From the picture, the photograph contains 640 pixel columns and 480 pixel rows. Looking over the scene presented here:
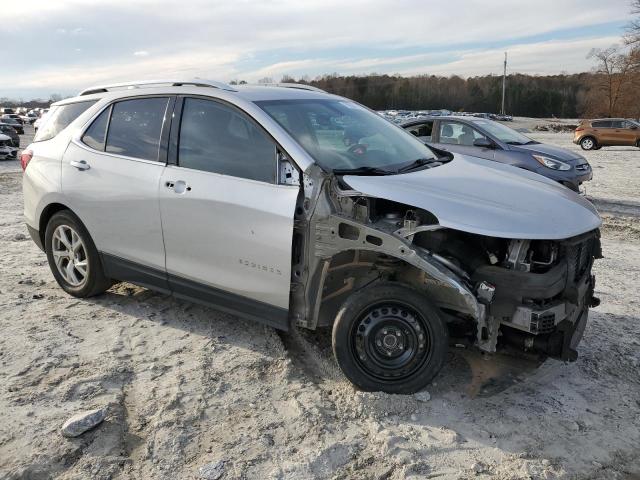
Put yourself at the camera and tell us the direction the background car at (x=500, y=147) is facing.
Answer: facing the viewer and to the right of the viewer

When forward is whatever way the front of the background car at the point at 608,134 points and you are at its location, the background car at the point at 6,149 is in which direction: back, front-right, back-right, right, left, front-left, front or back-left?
back-right

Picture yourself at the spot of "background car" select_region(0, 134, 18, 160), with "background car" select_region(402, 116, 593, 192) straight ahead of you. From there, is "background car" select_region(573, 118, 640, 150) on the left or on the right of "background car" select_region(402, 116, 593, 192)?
left

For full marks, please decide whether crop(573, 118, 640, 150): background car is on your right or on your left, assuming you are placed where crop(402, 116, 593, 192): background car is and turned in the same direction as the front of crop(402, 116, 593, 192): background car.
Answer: on your left

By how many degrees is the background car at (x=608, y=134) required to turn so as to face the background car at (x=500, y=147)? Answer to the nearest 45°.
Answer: approximately 90° to its right

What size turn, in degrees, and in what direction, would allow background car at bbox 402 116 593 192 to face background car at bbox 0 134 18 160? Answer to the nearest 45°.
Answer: approximately 135° to its right

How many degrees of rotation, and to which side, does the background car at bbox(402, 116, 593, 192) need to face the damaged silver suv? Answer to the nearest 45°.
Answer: approximately 45° to its right

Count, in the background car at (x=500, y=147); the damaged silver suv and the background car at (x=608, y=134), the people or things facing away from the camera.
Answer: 0

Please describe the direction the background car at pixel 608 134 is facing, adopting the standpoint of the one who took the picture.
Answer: facing to the right of the viewer

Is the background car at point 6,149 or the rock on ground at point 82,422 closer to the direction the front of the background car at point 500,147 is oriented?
the rock on ground
